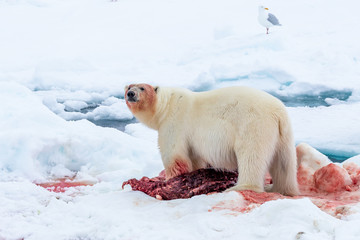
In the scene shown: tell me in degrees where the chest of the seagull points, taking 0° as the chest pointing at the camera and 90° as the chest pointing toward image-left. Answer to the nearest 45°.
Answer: approximately 45°

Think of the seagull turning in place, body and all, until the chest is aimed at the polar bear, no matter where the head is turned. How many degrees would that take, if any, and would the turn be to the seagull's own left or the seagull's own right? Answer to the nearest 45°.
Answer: approximately 45° to the seagull's own left
